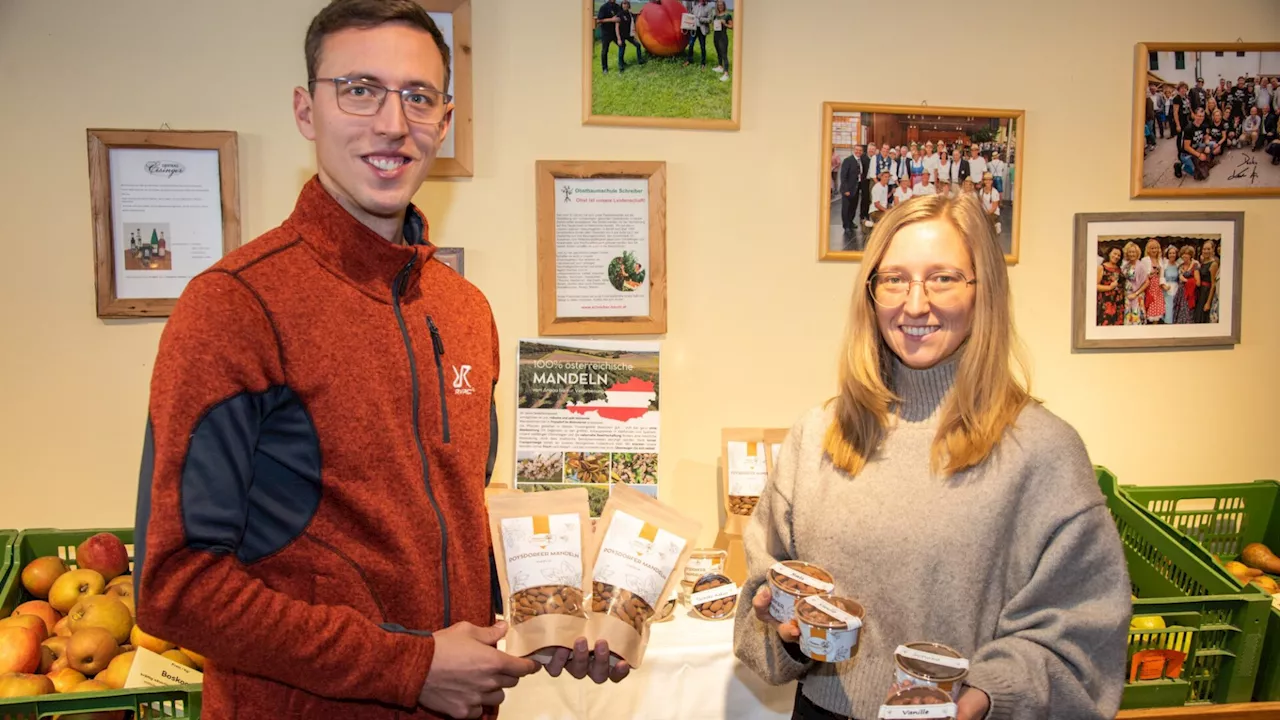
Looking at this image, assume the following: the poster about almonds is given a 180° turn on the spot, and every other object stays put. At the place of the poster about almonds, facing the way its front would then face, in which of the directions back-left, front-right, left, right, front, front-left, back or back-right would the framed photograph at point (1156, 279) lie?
right

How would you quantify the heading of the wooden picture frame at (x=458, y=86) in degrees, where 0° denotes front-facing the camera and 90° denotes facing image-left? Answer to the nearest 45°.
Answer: approximately 0°

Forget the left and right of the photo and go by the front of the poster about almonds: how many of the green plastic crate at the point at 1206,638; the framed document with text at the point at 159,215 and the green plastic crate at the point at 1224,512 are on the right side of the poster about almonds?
1

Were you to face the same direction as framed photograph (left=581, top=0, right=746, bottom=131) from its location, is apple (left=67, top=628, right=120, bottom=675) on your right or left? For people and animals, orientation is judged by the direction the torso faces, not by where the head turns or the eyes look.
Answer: on your right

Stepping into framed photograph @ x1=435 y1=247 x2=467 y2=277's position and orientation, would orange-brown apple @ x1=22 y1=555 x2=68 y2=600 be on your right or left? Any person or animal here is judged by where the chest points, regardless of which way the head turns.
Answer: on your right
